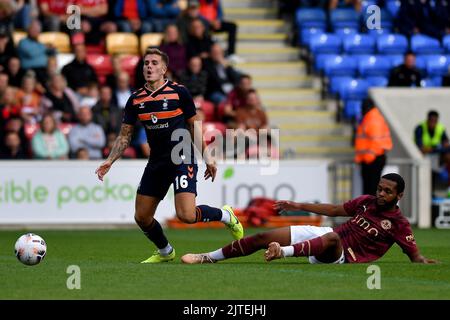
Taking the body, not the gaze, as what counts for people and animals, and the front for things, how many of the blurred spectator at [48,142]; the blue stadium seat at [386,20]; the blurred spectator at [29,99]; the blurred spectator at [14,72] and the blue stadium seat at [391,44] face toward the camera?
5

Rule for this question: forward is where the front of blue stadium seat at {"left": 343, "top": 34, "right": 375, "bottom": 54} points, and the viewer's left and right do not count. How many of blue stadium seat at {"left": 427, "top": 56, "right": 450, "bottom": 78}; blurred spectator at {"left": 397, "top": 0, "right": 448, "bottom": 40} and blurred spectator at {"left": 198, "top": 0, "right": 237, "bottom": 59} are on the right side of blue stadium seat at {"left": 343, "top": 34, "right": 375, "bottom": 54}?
1

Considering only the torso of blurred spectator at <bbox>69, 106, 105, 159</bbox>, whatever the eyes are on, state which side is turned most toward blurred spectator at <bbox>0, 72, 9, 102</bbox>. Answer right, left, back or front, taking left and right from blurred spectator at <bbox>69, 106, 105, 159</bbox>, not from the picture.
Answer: right

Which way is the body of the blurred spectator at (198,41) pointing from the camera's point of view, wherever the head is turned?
toward the camera

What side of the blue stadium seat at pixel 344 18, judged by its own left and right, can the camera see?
front

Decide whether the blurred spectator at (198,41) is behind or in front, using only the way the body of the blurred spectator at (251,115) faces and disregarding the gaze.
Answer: behind

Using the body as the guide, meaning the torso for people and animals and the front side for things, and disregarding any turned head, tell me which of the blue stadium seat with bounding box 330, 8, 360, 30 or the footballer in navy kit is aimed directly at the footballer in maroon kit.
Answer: the blue stadium seat

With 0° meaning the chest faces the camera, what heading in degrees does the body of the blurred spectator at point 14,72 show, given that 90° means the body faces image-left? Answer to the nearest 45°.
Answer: approximately 0°

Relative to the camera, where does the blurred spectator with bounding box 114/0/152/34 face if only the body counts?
toward the camera

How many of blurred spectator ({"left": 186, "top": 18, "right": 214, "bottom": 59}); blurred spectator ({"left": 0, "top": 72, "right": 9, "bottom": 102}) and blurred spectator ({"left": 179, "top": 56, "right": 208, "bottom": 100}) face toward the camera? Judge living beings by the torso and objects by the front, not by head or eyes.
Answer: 3
